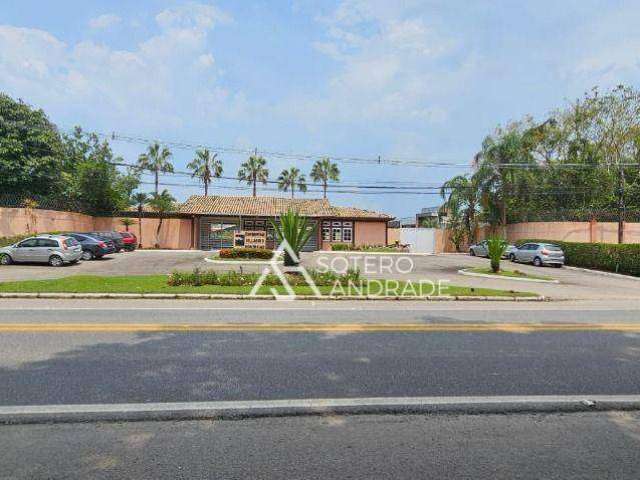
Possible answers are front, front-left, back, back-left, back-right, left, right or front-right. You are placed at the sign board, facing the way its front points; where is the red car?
right

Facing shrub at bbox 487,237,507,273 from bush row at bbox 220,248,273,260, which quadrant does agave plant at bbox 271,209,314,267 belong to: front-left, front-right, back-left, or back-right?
front-right

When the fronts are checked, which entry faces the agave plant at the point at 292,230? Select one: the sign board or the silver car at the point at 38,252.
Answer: the sign board

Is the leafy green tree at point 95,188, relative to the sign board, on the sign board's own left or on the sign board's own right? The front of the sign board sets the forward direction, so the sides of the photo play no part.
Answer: on the sign board's own right

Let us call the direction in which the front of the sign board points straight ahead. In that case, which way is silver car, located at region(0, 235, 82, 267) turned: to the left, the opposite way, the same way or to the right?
to the right

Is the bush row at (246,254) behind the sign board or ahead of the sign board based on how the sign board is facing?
ahead

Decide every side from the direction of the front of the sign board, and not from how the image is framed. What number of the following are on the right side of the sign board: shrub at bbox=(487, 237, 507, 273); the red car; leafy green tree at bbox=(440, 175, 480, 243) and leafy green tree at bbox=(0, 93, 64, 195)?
2

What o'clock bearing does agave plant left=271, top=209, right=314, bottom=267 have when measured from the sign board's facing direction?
The agave plant is roughly at 12 o'clock from the sign board.

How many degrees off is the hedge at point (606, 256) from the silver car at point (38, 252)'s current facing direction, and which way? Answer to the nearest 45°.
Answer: approximately 180°

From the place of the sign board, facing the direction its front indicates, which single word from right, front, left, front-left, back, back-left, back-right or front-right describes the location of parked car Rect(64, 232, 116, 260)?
front-right

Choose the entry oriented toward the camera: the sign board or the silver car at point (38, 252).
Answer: the sign board

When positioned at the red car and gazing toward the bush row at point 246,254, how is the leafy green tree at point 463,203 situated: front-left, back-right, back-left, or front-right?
front-left

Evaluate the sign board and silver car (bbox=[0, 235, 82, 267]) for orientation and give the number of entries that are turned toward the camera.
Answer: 1

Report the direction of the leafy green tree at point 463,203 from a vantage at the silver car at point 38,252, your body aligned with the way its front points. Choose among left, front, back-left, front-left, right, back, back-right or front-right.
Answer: back-right

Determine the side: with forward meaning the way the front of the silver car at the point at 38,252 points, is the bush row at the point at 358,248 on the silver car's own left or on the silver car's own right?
on the silver car's own right

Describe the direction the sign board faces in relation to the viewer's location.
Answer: facing the viewer

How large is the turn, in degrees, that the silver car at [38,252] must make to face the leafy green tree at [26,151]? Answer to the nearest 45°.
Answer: approximately 45° to its right

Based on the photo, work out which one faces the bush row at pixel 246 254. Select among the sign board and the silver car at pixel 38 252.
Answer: the sign board

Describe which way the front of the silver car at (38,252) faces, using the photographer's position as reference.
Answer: facing away from the viewer and to the left of the viewer
